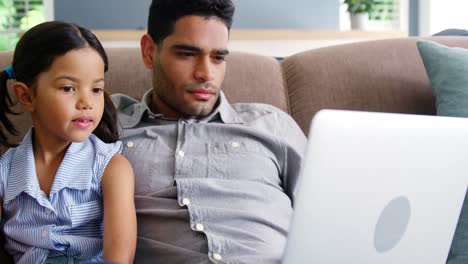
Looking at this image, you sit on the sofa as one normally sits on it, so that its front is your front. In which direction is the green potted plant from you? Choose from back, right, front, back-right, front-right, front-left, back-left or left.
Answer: back

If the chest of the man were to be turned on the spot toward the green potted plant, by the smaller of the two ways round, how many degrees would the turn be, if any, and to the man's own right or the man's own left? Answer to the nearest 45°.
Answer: approximately 180°

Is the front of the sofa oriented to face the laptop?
yes

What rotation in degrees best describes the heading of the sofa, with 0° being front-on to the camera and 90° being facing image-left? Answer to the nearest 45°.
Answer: approximately 0°

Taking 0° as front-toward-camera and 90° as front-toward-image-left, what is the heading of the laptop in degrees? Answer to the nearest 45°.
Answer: approximately 135°

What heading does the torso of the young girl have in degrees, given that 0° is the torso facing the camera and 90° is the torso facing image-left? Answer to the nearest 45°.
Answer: approximately 315°
